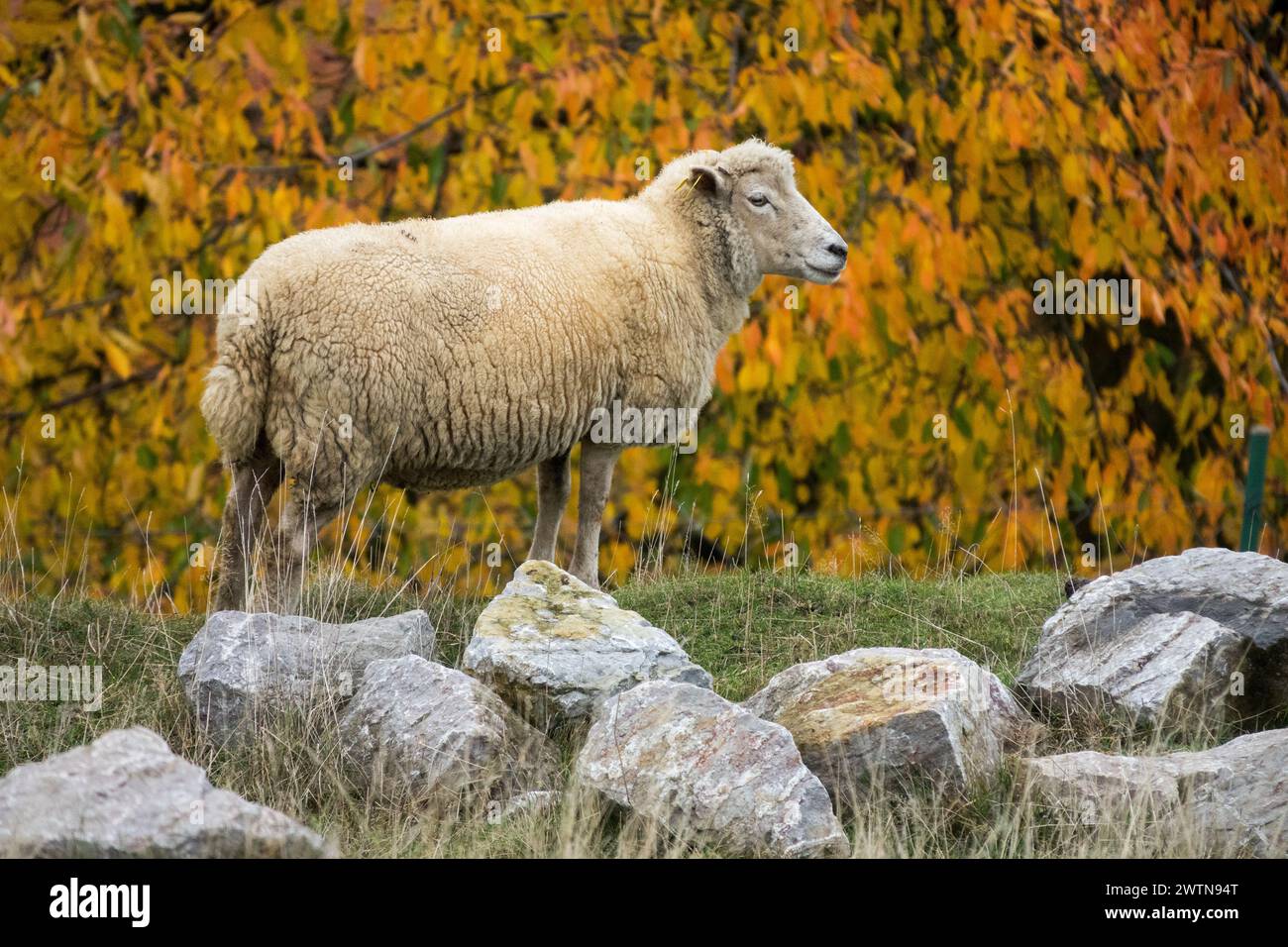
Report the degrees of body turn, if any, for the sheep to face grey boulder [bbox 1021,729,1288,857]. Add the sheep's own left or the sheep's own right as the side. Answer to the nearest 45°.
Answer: approximately 45° to the sheep's own right

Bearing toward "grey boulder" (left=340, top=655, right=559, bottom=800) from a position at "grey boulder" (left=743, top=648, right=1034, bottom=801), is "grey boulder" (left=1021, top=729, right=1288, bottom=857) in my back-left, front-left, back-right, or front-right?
back-left

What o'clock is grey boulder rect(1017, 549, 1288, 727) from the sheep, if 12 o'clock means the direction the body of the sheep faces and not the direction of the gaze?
The grey boulder is roughly at 1 o'clock from the sheep.

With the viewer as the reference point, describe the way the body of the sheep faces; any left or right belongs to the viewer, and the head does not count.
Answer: facing to the right of the viewer

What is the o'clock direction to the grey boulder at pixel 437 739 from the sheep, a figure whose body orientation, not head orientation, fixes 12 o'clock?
The grey boulder is roughly at 3 o'clock from the sheep.

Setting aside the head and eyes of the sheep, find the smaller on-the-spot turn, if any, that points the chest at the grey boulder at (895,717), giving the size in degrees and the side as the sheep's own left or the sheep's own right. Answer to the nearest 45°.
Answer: approximately 45° to the sheep's own right

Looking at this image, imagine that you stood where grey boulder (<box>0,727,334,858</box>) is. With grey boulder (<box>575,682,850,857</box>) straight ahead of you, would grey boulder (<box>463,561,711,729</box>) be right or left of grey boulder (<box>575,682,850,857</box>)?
left
